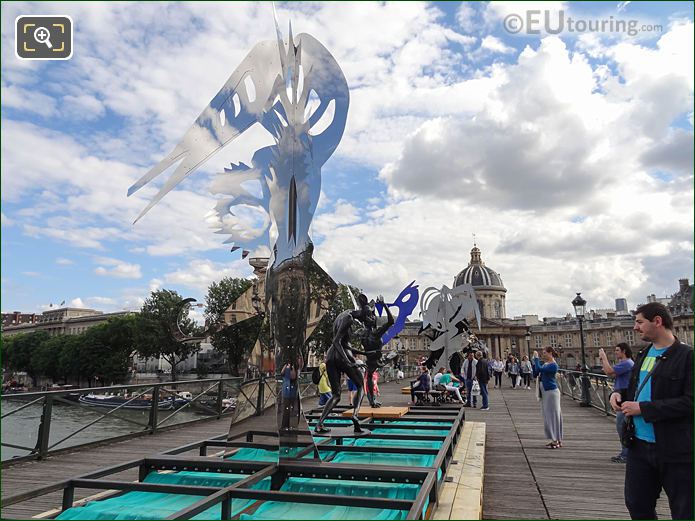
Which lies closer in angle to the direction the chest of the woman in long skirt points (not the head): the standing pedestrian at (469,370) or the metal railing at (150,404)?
the metal railing

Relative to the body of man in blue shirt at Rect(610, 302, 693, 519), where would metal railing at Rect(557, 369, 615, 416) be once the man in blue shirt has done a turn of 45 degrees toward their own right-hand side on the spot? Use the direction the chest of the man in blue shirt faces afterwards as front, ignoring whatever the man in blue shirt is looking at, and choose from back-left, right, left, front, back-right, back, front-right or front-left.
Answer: right

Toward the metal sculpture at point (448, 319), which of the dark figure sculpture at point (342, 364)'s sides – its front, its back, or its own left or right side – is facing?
left

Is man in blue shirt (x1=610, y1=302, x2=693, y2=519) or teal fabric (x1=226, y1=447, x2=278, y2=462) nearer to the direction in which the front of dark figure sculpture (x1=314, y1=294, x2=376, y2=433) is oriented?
the man in blue shirt

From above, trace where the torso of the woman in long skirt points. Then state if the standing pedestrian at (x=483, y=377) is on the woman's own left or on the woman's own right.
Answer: on the woman's own right

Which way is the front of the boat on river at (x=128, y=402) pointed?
to the viewer's left

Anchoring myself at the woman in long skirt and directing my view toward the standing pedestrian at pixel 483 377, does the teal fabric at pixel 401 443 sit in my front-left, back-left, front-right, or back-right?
back-left

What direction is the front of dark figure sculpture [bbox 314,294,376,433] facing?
to the viewer's right

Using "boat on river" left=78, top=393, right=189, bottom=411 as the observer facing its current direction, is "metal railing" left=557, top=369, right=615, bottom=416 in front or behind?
behind

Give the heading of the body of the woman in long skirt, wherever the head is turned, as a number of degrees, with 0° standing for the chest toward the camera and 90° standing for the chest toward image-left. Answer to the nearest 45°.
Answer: approximately 90°

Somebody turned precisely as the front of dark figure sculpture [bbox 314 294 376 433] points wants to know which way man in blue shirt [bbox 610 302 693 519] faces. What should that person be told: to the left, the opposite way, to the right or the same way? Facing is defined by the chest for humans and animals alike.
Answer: the opposite way

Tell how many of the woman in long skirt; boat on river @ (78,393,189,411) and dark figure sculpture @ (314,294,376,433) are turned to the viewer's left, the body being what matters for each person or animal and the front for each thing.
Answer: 2
